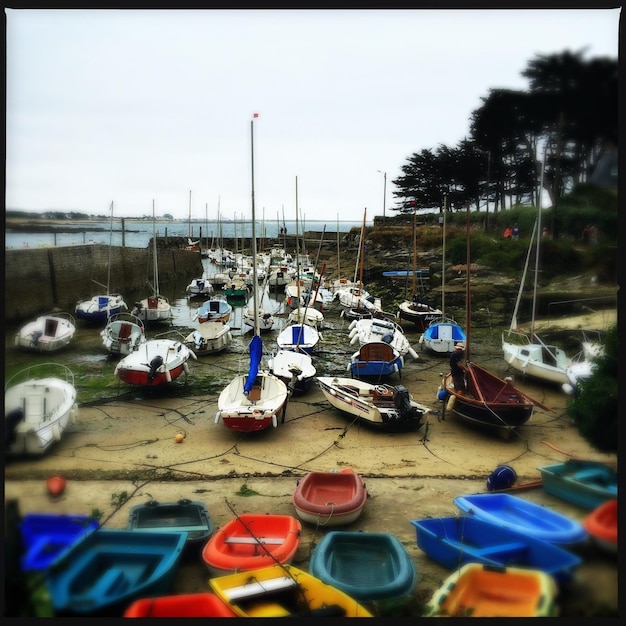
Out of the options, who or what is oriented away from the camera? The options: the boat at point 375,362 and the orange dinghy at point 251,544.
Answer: the boat

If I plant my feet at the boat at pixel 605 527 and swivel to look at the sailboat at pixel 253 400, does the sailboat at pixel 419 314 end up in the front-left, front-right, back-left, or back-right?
front-right

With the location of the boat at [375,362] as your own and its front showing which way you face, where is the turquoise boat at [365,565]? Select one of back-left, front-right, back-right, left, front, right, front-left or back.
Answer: back

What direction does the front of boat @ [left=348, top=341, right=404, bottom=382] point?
away from the camera

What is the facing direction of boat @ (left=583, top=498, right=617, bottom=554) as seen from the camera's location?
facing to the left of the viewer

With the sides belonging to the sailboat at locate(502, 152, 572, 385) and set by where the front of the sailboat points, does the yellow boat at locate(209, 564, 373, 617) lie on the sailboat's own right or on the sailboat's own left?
on the sailboat's own left

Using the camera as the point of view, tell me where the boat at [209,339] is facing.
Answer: facing away from the viewer and to the right of the viewer

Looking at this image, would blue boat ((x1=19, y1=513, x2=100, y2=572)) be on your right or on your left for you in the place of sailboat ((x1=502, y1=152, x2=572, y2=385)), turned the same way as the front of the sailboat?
on your left
